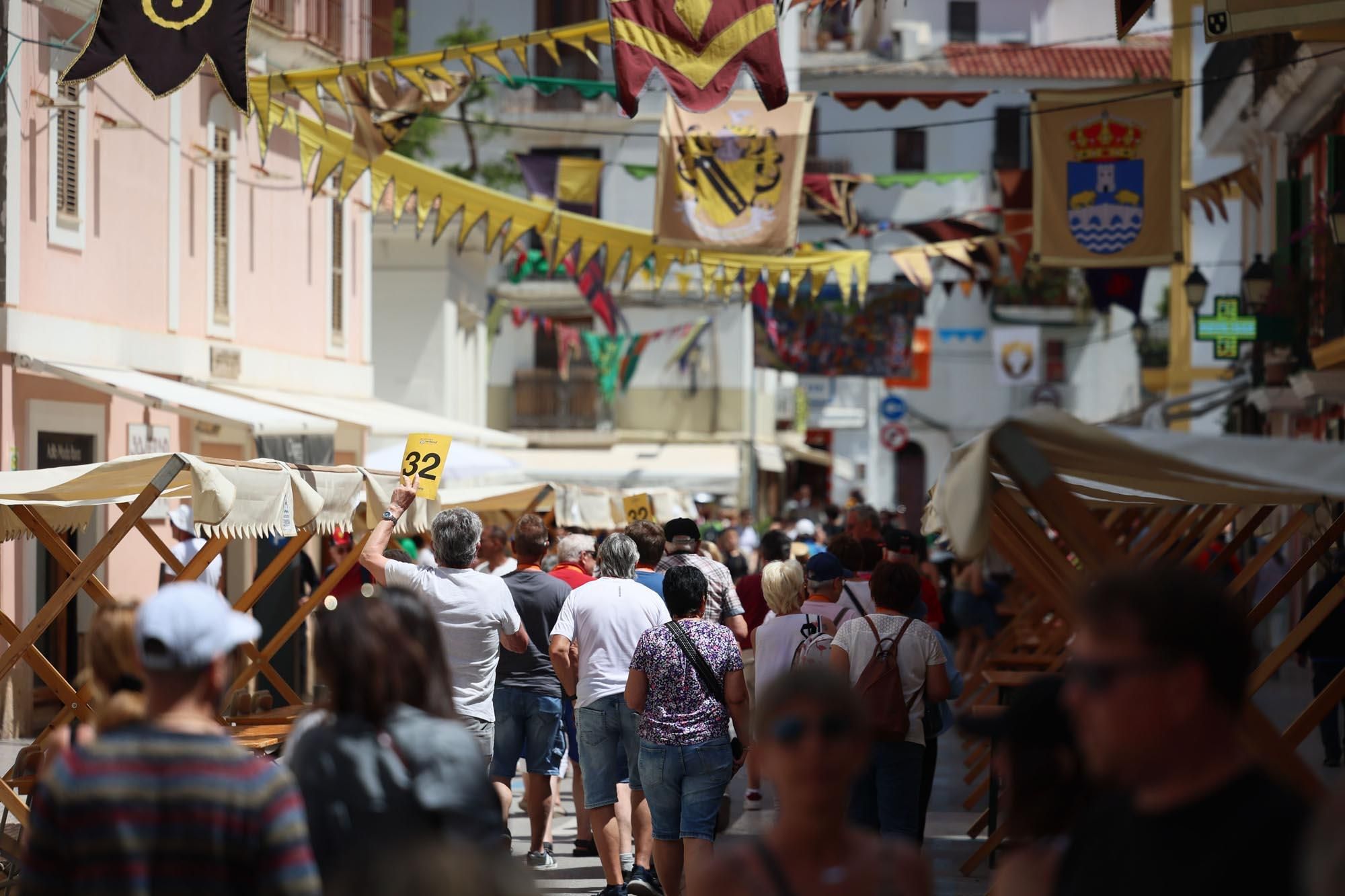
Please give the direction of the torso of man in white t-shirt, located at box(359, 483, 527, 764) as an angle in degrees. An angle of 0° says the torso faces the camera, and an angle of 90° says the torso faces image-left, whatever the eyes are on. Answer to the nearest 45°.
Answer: approximately 180°

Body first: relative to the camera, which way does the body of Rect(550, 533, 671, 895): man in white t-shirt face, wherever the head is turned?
away from the camera

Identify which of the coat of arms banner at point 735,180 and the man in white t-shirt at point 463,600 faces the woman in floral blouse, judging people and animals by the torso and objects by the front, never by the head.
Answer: the coat of arms banner

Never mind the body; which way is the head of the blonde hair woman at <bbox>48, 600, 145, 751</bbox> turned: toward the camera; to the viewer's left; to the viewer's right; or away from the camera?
away from the camera

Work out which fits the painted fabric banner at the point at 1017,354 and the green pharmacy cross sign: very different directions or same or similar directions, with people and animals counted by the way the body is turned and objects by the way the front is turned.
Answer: same or similar directions

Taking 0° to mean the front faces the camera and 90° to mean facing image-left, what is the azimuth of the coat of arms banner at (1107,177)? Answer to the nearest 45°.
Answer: approximately 0°

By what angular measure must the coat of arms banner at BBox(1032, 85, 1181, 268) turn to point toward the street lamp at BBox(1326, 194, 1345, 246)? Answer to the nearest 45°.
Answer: approximately 135° to its left

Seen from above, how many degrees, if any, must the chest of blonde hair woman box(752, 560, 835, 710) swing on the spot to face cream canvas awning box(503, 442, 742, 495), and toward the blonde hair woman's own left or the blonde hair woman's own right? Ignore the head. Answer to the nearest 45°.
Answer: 0° — they already face it

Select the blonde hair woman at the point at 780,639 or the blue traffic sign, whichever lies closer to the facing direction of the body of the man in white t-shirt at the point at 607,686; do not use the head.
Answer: the blue traffic sign

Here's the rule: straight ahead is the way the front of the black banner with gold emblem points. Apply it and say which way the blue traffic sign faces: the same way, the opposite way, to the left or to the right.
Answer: the same way

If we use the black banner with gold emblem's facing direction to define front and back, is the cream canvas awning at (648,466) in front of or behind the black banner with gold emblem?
behind

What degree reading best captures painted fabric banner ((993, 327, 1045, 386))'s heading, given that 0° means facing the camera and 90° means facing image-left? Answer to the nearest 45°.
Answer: approximately 0°

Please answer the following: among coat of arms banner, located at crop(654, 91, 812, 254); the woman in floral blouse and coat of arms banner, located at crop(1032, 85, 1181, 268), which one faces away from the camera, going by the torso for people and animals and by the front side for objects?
the woman in floral blouse

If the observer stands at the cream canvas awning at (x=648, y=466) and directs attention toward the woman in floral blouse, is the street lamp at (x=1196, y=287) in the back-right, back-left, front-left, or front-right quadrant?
front-left

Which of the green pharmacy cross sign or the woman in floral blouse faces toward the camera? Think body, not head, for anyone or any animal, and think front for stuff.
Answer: the green pharmacy cross sign

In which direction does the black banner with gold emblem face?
toward the camera
